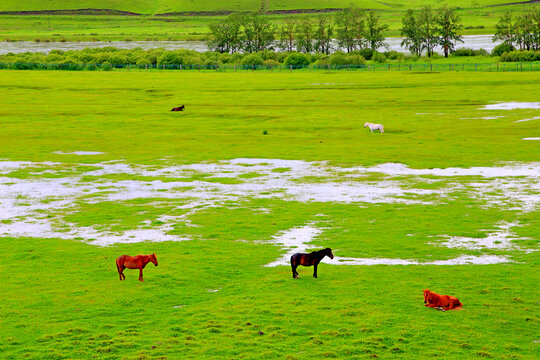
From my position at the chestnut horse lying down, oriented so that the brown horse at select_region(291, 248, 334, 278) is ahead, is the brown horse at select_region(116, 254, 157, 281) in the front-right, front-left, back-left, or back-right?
front-left

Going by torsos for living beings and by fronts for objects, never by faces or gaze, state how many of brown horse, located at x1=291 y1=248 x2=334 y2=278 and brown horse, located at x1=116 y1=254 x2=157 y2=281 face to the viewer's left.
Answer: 0

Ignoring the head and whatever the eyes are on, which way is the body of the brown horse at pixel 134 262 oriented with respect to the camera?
to the viewer's right

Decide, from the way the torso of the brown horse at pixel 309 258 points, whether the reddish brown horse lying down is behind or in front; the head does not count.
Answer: in front

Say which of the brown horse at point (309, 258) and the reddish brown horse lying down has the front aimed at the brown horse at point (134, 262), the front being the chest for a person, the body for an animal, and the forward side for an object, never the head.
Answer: the reddish brown horse lying down

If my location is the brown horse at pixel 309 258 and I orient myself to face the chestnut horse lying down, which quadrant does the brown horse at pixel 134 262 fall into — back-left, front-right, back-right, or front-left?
back-right

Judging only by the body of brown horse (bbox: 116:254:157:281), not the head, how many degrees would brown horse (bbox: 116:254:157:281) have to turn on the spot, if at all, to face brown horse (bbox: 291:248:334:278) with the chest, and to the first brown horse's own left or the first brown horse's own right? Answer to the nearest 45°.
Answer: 0° — it already faces it

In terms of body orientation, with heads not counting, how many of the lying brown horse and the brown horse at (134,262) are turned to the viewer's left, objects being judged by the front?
1

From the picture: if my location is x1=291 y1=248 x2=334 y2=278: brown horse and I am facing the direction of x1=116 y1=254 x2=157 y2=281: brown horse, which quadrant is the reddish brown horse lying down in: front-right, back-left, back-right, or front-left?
back-left

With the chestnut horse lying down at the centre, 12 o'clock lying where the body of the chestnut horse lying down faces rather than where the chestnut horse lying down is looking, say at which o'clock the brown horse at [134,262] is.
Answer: The brown horse is roughly at 12 o'clock from the chestnut horse lying down.

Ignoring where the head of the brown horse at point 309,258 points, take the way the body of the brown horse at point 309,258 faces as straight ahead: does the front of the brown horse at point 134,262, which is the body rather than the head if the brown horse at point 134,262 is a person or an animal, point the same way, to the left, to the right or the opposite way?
the same way

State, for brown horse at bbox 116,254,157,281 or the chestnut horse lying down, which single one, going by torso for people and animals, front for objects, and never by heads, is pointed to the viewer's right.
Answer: the brown horse

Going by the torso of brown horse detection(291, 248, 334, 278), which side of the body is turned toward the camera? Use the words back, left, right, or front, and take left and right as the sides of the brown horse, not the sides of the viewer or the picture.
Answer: right

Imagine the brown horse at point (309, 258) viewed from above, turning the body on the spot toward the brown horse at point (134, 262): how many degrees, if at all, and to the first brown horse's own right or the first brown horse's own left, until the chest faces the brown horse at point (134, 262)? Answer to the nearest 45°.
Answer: approximately 180°

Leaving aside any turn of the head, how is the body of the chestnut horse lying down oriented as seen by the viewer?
to the viewer's left

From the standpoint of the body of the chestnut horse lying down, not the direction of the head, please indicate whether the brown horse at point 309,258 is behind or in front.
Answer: in front

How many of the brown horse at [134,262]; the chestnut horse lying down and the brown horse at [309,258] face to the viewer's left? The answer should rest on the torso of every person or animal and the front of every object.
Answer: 1
